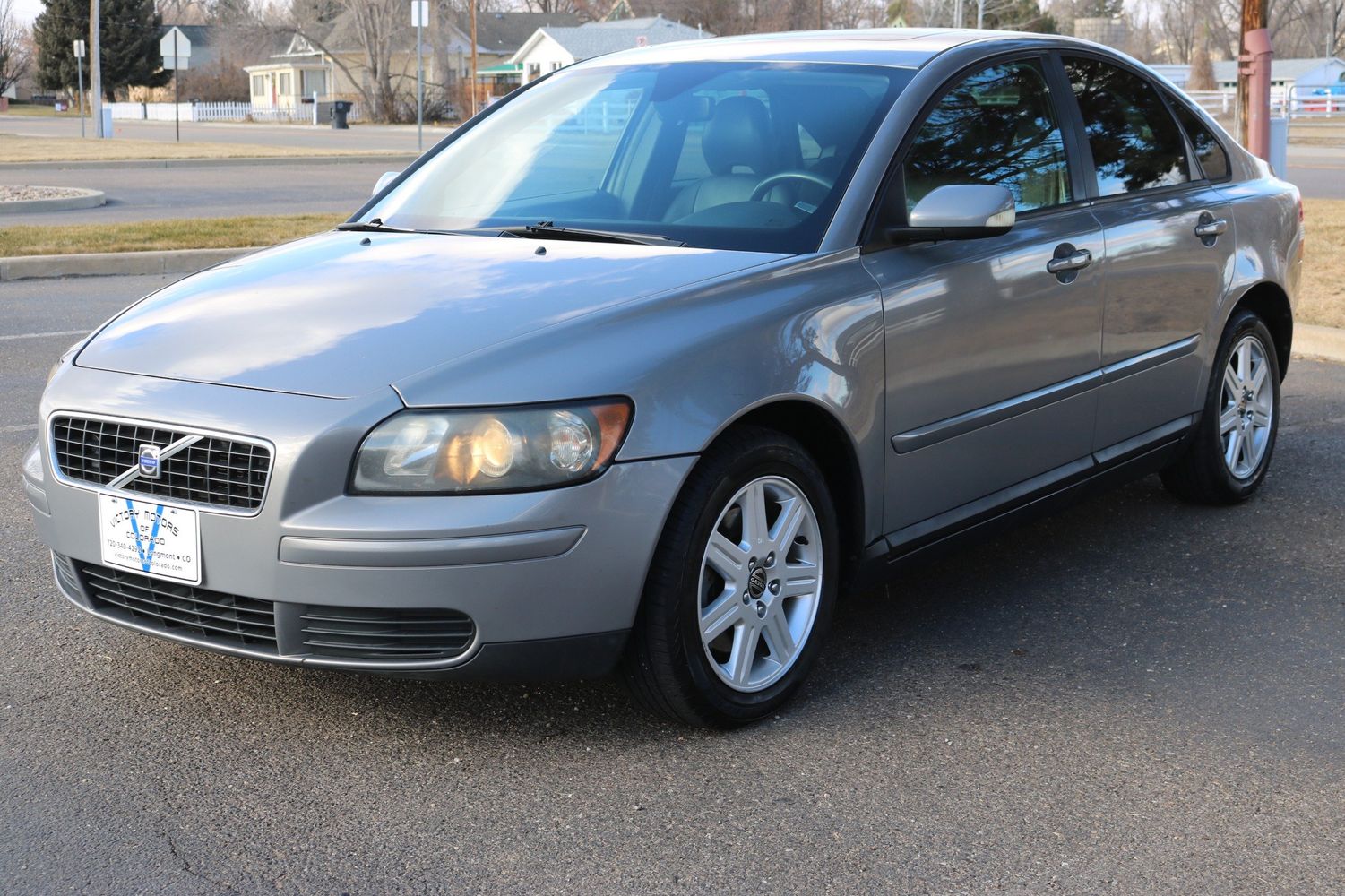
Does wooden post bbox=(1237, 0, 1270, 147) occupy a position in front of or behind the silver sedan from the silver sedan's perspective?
behind

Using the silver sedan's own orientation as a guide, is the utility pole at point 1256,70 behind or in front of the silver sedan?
behind

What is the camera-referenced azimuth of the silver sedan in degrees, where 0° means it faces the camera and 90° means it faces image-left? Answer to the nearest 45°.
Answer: approximately 45°
